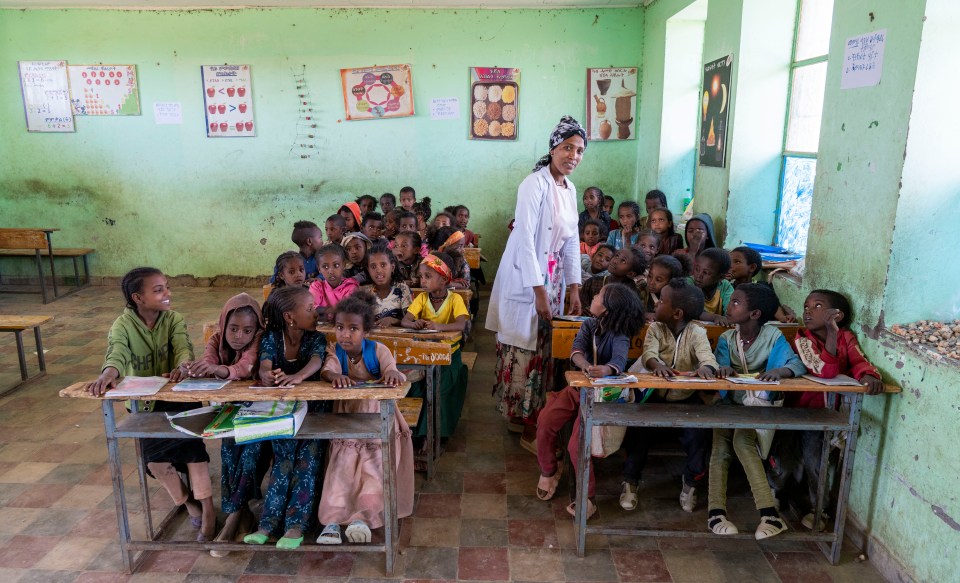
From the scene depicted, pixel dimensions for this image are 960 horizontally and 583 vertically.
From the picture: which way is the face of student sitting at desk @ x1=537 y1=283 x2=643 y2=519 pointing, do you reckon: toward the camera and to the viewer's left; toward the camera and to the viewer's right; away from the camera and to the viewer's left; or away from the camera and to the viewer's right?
away from the camera and to the viewer's left

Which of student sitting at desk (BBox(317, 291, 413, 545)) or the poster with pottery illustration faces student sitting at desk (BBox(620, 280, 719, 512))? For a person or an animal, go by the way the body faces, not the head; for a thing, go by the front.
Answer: the poster with pottery illustration

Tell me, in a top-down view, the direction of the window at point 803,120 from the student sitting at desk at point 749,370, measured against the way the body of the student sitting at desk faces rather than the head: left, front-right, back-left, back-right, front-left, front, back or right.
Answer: back

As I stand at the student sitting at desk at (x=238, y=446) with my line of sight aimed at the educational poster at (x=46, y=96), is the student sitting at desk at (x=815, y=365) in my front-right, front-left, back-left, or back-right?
back-right

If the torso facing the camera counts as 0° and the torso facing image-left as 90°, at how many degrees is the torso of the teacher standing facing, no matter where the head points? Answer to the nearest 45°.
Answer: approximately 315°

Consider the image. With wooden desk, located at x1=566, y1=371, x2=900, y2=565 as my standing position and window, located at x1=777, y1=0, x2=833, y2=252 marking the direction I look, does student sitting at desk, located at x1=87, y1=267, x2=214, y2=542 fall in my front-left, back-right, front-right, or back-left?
back-left

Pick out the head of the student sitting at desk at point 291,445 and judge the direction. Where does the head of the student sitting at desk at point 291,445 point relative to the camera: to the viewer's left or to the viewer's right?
to the viewer's right

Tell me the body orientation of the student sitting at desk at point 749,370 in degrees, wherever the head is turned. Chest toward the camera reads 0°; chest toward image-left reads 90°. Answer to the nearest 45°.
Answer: approximately 0°

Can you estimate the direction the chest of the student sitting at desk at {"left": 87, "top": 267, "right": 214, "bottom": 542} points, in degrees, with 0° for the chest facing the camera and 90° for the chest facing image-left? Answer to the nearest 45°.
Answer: approximately 315°

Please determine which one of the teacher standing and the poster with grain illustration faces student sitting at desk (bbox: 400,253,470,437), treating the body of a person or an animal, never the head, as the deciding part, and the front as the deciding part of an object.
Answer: the poster with grain illustration

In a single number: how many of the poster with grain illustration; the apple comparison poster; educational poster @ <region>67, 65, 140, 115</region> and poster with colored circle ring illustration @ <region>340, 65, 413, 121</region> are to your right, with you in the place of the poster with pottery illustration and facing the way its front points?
4

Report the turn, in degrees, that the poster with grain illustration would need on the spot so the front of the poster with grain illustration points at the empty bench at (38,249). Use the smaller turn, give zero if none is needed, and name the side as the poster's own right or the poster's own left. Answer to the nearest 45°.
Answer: approximately 90° to the poster's own right

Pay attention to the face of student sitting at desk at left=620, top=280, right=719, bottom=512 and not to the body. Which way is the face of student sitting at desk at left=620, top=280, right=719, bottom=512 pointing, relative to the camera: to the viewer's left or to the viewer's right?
to the viewer's left

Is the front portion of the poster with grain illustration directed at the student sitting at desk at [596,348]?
yes
